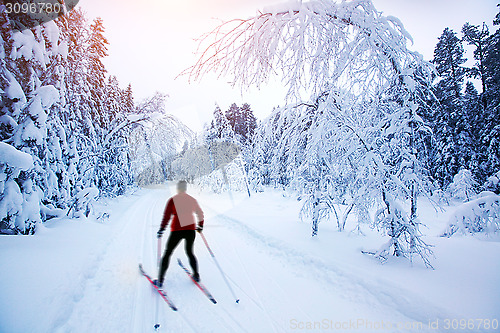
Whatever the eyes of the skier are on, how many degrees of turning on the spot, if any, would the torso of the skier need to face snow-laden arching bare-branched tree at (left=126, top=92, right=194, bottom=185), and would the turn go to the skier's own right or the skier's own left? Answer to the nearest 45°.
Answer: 0° — they already face it

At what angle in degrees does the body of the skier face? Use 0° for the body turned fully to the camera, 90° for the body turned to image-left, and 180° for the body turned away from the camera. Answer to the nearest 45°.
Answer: approximately 180°

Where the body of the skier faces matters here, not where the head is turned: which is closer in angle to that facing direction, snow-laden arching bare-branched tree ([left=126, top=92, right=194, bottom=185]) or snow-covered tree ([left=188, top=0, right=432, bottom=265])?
the snow-laden arching bare-branched tree

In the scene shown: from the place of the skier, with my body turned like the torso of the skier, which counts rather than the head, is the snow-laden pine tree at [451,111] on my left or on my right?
on my right

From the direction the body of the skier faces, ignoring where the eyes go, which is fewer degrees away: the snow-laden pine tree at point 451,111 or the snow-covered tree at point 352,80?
the snow-laden pine tree
